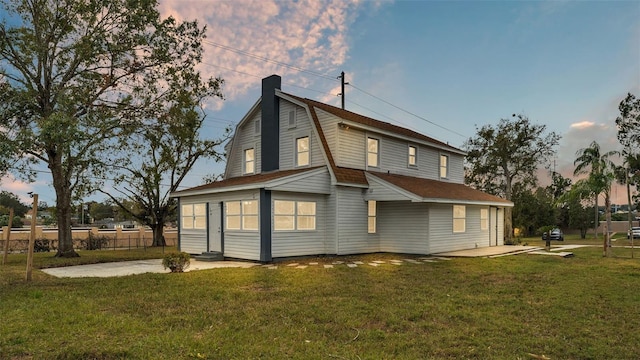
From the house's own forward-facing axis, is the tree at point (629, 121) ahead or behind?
behind

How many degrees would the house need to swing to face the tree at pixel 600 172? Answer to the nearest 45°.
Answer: approximately 135° to its left

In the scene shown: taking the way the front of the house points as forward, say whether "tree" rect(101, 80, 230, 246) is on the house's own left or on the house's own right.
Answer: on the house's own right

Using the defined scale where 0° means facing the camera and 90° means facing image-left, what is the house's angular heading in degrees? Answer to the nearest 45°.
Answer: approximately 45°

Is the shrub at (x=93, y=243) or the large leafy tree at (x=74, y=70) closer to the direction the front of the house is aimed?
the large leafy tree

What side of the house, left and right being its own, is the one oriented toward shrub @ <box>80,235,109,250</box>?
right
